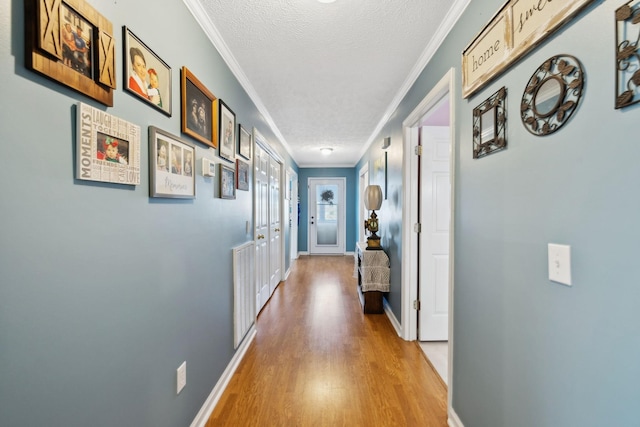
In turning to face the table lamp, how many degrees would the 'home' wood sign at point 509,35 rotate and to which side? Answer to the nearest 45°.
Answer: approximately 90° to its right

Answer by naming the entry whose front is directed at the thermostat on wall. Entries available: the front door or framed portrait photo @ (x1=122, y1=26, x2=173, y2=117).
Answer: the front door

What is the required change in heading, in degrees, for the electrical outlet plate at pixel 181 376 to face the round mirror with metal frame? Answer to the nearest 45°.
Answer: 0° — it already faces it

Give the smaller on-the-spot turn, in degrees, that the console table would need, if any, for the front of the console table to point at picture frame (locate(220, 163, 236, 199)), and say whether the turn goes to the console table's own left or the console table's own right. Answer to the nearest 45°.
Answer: approximately 45° to the console table's own left

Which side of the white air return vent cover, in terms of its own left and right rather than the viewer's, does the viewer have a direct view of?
right

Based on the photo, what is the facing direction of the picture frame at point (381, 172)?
to the viewer's left

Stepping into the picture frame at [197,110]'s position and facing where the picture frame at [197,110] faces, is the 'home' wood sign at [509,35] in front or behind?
in front
